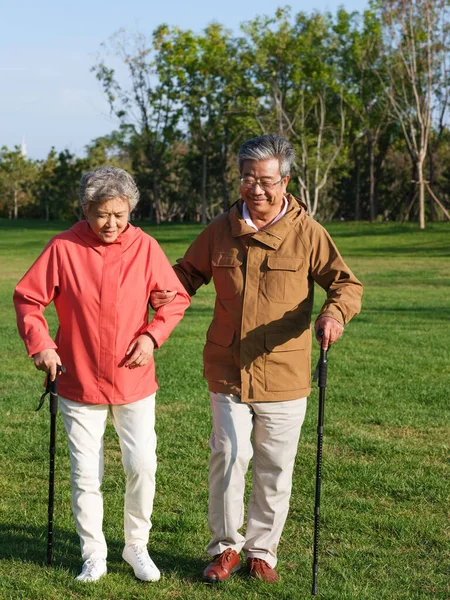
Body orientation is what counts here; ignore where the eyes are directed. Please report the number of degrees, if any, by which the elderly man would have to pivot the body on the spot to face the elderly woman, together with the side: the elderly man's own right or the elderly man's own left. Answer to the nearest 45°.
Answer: approximately 90° to the elderly man's own right

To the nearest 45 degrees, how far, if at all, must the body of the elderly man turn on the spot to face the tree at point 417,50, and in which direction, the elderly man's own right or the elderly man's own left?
approximately 180°

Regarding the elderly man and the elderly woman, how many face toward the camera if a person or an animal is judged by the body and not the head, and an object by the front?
2

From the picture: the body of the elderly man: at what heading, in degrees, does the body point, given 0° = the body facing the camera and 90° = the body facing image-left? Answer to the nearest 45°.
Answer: approximately 0°

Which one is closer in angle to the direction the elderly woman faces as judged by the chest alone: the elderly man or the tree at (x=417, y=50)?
the elderly man

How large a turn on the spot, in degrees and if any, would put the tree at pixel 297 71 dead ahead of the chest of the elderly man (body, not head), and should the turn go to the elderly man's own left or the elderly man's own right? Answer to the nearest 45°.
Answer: approximately 180°

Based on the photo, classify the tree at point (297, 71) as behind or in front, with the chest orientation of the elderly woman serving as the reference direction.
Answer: behind

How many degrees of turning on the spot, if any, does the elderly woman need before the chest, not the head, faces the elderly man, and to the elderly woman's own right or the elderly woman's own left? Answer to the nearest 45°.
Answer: approximately 90° to the elderly woman's own left
